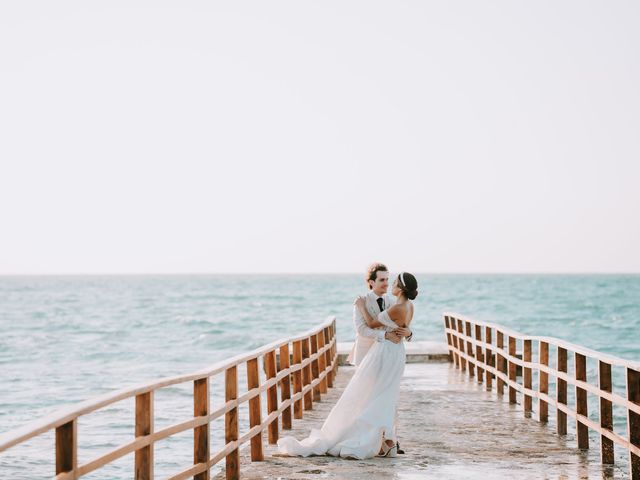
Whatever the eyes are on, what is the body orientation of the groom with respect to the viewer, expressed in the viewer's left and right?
facing the viewer and to the right of the viewer

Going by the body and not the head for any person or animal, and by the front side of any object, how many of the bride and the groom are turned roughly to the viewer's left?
1

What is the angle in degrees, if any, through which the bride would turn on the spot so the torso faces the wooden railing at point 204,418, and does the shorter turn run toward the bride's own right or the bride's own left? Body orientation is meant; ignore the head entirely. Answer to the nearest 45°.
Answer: approximately 45° to the bride's own left

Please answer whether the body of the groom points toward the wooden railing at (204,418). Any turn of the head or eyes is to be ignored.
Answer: no

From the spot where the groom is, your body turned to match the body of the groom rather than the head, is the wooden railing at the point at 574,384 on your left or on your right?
on your left

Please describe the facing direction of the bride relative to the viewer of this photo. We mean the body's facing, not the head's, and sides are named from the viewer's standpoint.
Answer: facing to the left of the viewer

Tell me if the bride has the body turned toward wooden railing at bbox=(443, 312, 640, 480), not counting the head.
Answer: no

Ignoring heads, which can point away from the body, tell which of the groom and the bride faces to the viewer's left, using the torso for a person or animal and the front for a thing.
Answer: the bride

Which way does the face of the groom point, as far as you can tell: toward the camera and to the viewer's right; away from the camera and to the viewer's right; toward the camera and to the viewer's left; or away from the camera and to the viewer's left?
toward the camera and to the viewer's right
